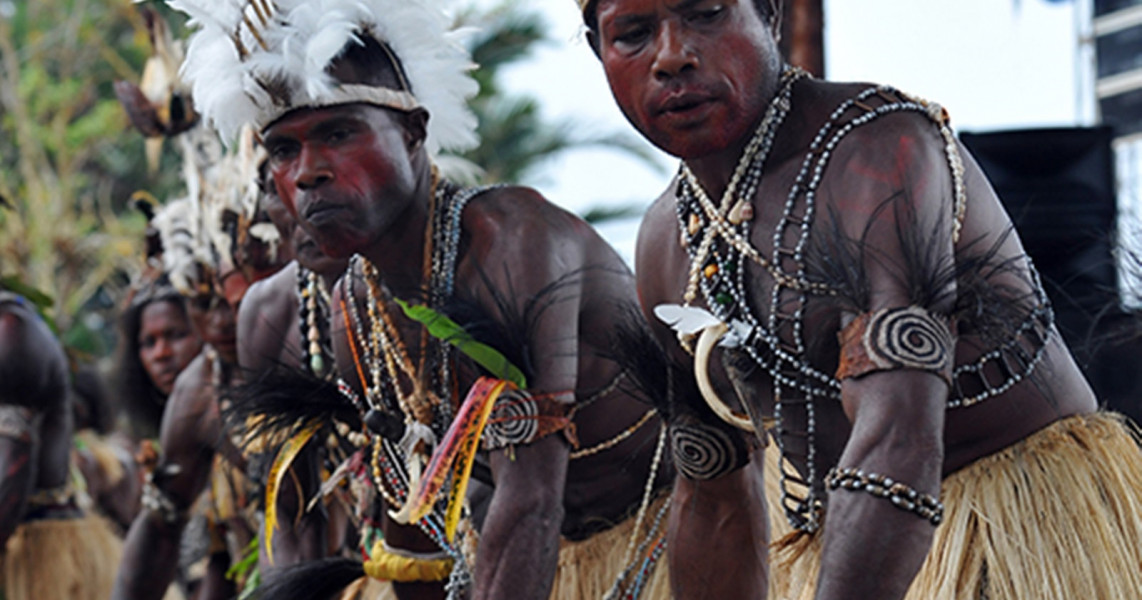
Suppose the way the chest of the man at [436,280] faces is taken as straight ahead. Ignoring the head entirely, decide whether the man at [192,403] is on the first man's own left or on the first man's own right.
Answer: on the first man's own right

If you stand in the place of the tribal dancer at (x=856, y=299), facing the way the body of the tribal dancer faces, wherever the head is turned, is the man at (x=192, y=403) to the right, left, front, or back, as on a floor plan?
right

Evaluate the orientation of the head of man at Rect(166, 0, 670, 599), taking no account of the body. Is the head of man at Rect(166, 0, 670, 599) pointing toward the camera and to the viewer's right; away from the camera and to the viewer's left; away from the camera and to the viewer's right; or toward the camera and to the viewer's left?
toward the camera and to the viewer's left

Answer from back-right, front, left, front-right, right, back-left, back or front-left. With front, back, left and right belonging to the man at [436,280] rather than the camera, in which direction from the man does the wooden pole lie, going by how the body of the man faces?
back

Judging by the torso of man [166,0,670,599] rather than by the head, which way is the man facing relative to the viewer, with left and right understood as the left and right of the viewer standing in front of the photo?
facing the viewer and to the left of the viewer

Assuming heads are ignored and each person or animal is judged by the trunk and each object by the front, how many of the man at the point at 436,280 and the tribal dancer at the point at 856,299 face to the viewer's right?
0

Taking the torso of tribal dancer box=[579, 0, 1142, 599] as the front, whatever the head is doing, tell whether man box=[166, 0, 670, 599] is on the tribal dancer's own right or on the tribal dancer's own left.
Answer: on the tribal dancer's own right

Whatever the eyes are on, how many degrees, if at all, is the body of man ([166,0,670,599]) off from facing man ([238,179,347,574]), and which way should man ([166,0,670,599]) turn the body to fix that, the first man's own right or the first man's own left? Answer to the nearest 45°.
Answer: approximately 90° to the first man's own right

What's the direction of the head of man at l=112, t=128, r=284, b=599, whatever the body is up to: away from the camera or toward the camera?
toward the camera

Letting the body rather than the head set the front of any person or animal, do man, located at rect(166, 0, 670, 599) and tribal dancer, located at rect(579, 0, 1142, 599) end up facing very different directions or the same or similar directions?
same or similar directions

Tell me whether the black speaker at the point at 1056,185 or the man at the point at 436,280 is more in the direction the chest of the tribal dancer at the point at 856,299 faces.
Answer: the man
